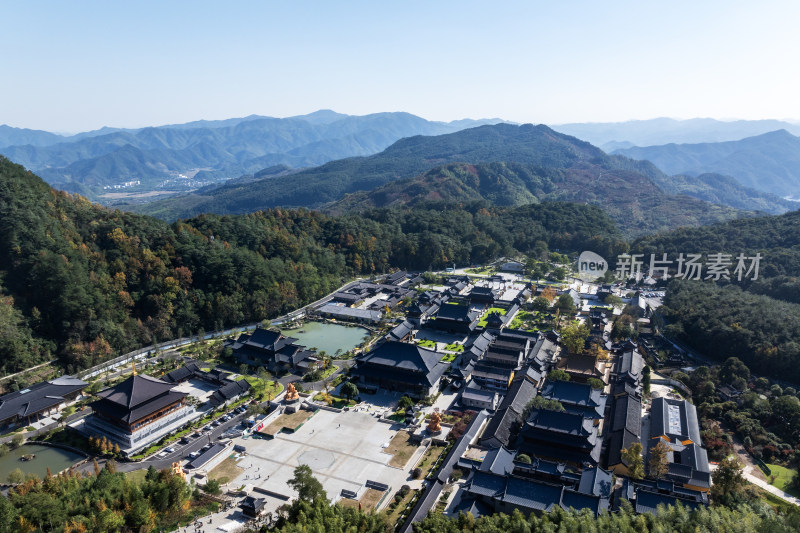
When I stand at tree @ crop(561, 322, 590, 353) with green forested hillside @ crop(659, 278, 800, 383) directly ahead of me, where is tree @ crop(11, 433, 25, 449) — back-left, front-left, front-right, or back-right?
back-right

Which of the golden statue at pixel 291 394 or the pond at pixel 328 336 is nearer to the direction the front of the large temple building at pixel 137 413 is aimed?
the golden statue

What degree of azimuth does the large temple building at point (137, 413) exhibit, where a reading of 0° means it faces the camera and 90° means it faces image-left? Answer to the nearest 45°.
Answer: approximately 315°

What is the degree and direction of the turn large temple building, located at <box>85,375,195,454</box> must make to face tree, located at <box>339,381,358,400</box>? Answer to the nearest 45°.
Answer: approximately 45° to its left

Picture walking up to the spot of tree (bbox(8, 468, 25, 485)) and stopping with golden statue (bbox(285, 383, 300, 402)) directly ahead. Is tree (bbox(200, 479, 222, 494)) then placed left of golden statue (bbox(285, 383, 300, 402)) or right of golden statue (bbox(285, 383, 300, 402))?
right
